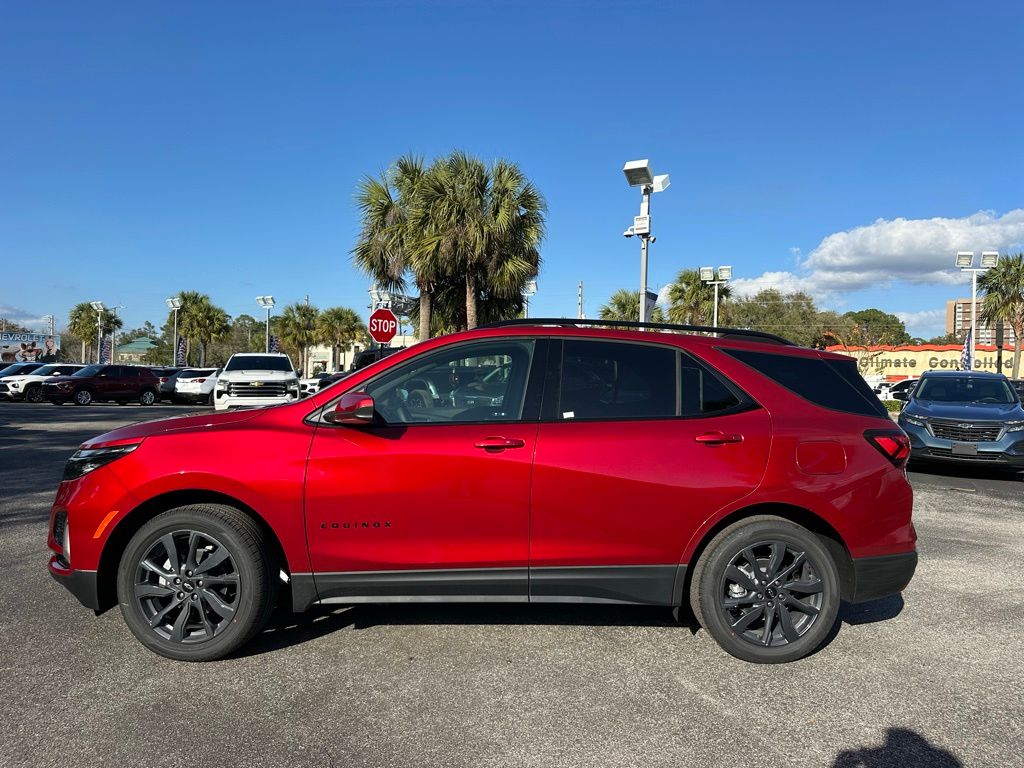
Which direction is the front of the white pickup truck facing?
toward the camera

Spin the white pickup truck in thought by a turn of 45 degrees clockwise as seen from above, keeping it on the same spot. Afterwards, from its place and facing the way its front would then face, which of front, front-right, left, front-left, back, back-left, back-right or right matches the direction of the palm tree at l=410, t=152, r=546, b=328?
back-left

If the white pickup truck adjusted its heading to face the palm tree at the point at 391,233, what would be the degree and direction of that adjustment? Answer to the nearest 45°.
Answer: approximately 135° to its left

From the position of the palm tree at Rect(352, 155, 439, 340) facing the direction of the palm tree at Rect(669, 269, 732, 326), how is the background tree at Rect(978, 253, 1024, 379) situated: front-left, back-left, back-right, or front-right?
front-right

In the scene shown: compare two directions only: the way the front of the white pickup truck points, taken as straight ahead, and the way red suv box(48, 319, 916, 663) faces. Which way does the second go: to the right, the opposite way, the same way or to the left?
to the right

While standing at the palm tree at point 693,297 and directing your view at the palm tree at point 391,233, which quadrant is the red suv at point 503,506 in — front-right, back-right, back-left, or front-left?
front-left

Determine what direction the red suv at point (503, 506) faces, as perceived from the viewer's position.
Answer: facing to the left of the viewer

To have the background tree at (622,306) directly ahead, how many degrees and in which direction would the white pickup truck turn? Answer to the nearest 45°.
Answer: approximately 135° to its left

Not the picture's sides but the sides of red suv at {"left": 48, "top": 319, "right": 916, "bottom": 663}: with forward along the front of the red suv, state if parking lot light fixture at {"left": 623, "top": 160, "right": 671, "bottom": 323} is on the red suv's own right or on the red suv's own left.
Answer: on the red suv's own right

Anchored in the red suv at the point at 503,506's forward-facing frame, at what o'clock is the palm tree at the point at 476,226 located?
The palm tree is roughly at 3 o'clock from the red suv.

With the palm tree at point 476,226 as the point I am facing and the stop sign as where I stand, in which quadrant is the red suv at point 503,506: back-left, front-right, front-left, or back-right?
back-right

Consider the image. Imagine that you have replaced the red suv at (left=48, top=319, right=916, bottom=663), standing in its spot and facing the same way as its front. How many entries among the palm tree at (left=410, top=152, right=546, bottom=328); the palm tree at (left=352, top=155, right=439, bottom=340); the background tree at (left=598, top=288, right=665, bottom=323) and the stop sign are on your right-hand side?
4

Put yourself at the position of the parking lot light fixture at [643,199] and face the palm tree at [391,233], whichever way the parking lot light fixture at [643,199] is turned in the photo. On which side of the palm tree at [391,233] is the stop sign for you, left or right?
left

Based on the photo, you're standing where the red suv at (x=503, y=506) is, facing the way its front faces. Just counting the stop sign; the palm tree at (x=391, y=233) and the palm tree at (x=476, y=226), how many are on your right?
3

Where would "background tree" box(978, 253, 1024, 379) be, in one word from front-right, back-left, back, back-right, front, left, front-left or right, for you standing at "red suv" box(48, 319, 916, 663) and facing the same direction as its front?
back-right

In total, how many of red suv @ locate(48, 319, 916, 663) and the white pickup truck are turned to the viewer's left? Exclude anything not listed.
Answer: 1
